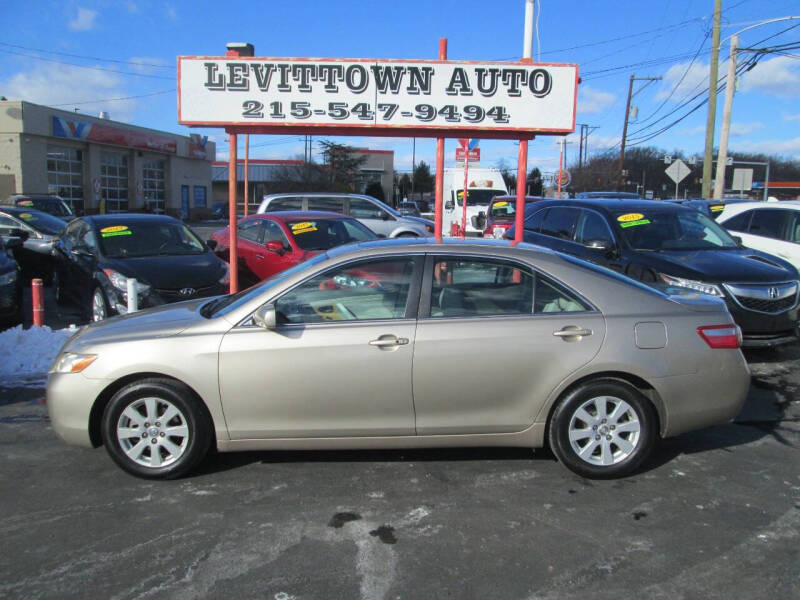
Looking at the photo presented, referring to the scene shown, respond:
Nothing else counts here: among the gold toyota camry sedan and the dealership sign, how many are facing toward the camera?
1

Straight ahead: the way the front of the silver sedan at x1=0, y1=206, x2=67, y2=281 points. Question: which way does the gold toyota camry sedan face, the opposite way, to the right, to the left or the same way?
the opposite way

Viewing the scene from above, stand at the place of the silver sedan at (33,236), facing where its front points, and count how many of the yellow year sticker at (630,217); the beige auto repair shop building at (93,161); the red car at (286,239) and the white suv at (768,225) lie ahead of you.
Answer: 3

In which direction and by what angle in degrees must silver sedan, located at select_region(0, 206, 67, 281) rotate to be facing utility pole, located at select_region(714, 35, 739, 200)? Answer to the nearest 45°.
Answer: approximately 45° to its left

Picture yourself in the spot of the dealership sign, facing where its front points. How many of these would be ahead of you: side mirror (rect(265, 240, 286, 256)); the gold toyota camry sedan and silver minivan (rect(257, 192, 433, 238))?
1

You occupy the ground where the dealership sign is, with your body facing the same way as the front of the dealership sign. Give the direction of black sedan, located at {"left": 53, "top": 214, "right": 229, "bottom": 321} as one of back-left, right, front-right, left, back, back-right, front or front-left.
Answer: back-right

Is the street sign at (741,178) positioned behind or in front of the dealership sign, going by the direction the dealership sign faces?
behind

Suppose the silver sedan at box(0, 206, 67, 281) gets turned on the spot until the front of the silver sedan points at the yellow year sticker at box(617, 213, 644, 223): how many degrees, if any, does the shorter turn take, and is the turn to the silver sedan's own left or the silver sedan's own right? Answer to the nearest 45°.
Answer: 0° — it already faces it

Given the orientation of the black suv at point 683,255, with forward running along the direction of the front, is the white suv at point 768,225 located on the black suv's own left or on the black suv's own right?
on the black suv's own left

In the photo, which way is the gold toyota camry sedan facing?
to the viewer's left
